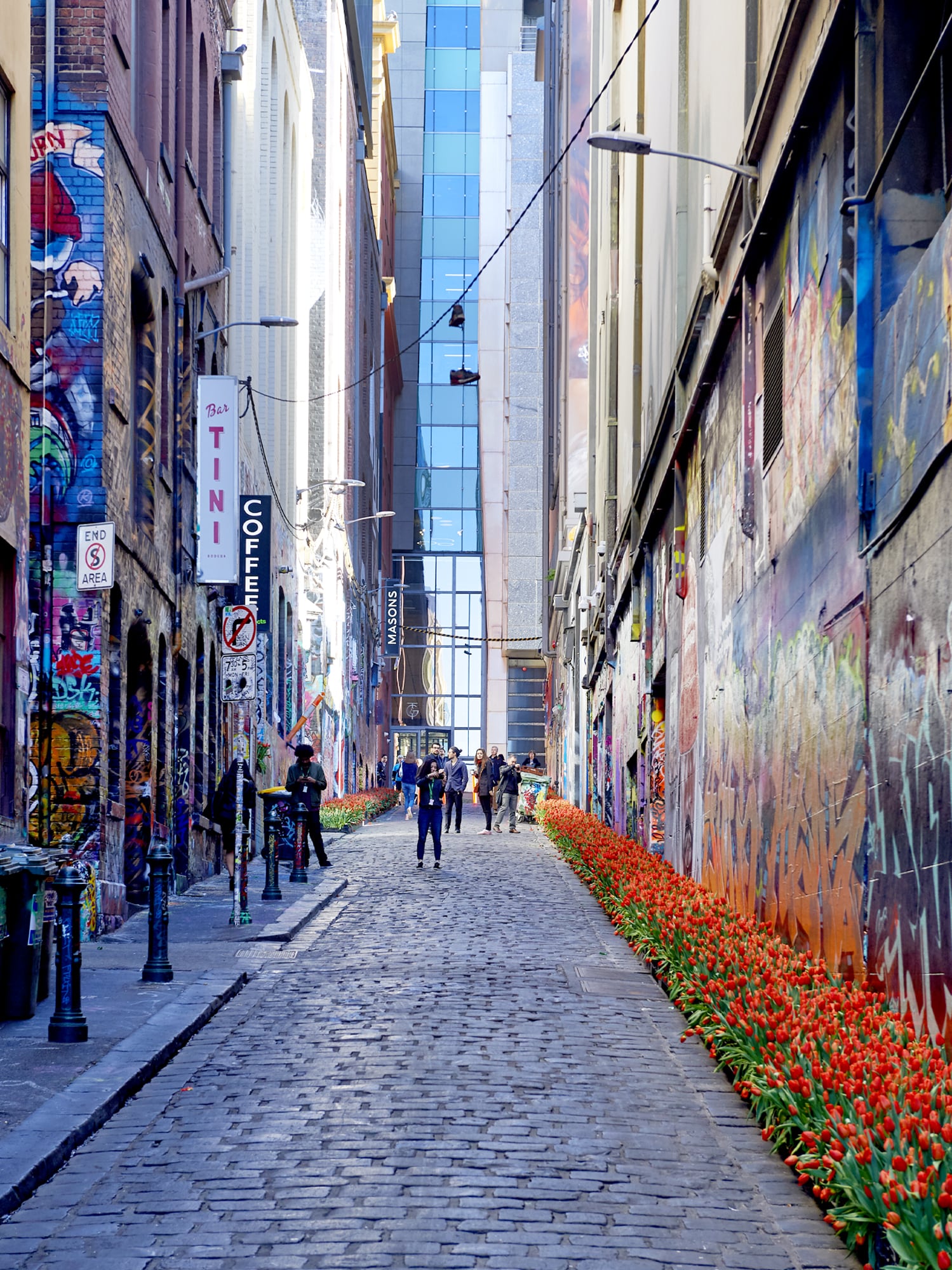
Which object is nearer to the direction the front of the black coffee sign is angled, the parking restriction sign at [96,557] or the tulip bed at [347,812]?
the parking restriction sign

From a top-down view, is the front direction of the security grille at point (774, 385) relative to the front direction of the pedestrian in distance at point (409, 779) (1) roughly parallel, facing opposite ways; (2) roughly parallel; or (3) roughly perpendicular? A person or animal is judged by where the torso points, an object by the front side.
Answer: roughly perpendicular

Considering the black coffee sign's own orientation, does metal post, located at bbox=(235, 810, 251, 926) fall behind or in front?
in front

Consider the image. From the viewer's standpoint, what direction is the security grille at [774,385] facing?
to the viewer's left

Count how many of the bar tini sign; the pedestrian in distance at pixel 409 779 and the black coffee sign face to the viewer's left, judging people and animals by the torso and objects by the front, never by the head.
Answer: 0

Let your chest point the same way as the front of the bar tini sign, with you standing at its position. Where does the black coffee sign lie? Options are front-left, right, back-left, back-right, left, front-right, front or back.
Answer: back

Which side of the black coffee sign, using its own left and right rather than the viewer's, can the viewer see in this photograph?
front

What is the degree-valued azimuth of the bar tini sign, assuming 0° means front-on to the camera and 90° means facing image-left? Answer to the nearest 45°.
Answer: approximately 0°

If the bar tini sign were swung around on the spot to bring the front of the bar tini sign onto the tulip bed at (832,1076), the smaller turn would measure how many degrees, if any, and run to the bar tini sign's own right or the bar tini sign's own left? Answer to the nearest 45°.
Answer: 0° — it already faces it

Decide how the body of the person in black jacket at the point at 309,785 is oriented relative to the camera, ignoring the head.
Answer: toward the camera
